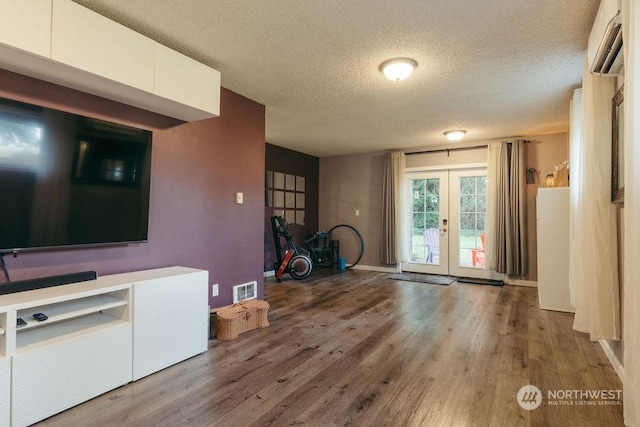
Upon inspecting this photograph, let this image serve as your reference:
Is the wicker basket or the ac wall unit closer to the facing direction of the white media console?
the ac wall unit

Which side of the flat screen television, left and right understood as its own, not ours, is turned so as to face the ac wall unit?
front

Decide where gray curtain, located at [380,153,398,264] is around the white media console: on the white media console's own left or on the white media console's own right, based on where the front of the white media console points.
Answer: on the white media console's own left

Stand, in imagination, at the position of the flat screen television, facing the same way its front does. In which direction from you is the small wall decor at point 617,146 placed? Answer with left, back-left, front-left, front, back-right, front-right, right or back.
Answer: front

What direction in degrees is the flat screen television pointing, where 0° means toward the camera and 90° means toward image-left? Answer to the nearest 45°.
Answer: approximately 315°

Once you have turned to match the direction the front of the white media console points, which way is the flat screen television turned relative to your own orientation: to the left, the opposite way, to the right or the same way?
the same way

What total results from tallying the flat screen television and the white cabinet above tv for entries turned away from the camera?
0

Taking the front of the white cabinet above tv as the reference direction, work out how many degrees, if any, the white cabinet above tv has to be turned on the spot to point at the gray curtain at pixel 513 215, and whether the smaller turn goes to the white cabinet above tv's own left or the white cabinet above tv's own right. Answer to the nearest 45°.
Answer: approximately 45° to the white cabinet above tv's own left

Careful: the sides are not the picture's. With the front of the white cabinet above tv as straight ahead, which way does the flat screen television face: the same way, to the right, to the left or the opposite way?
the same way

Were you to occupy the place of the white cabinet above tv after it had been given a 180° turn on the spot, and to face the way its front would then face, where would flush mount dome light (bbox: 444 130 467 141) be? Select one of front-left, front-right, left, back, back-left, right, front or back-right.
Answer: back-right

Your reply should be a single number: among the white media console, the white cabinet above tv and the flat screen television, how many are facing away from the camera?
0

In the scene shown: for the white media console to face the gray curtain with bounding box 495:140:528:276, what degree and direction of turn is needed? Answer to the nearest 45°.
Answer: approximately 45° to its left

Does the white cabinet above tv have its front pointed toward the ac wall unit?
yes

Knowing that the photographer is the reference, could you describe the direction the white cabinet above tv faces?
facing the viewer and to the right of the viewer
